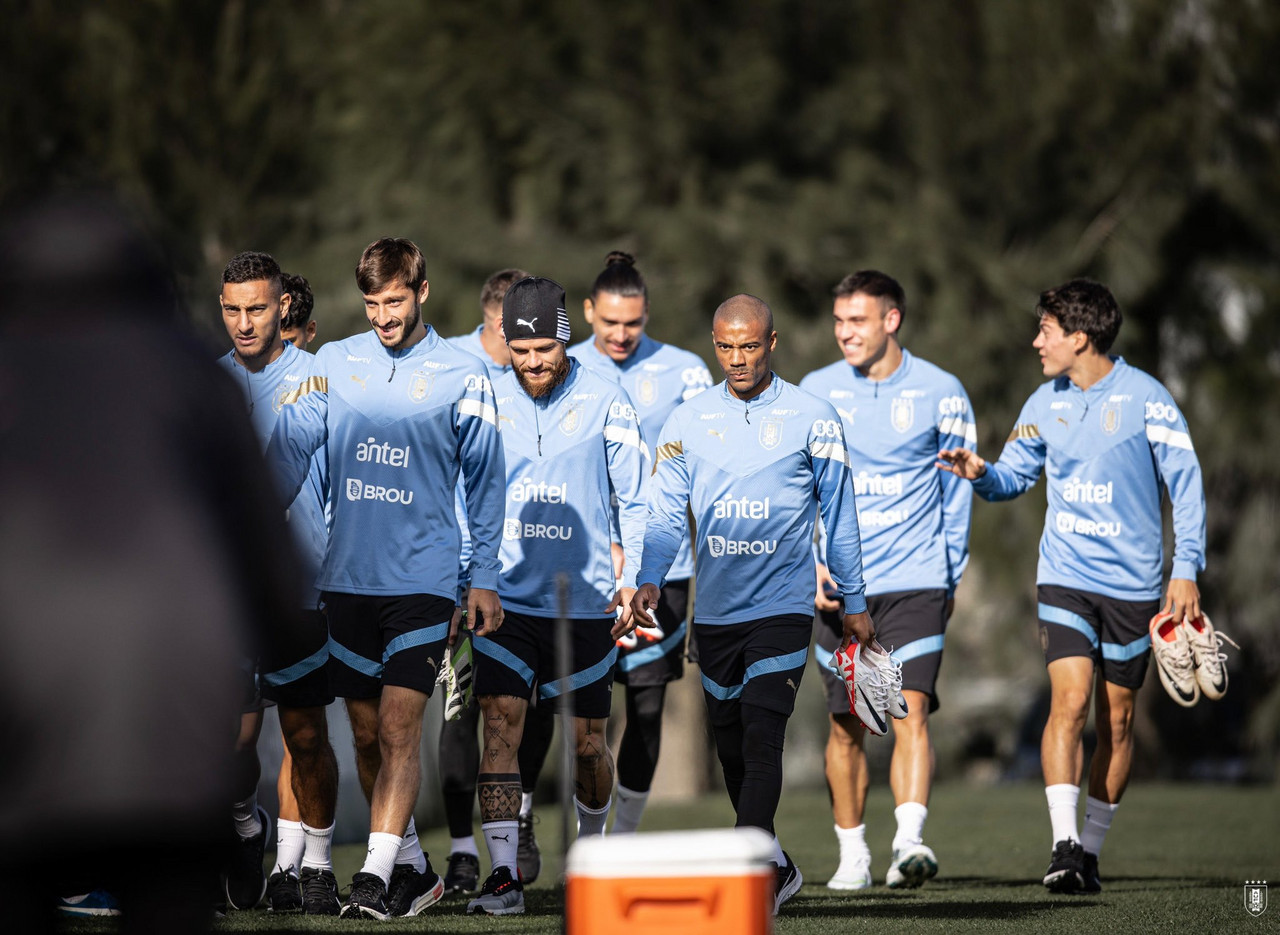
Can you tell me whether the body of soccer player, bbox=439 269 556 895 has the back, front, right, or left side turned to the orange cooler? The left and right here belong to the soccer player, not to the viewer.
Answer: front

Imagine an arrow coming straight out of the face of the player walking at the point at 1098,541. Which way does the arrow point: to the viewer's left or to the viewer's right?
to the viewer's left

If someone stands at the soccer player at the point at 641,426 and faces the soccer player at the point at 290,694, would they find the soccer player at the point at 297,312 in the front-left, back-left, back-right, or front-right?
front-right

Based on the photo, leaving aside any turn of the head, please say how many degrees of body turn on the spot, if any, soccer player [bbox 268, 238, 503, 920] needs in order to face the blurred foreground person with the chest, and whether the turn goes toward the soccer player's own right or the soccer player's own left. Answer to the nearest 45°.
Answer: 0° — they already face them

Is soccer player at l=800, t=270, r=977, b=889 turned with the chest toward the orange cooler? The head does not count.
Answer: yes

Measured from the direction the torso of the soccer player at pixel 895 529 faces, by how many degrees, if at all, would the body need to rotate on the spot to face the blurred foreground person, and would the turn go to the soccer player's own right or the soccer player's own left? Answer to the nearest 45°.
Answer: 0° — they already face them

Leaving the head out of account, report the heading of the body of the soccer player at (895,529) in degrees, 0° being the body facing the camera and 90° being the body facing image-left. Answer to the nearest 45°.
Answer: approximately 0°

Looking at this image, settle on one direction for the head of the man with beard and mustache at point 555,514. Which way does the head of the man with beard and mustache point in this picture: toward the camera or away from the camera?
toward the camera

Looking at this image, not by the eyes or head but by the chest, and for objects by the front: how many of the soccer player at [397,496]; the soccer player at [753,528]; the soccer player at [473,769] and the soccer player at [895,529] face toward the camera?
4

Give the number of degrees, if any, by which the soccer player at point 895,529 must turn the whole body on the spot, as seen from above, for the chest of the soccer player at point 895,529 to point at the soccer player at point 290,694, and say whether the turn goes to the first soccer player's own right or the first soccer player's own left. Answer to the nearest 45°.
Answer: approximately 45° to the first soccer player's own right

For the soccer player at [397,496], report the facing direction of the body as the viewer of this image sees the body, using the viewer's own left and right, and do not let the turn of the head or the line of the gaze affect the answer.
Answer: facing the viewer

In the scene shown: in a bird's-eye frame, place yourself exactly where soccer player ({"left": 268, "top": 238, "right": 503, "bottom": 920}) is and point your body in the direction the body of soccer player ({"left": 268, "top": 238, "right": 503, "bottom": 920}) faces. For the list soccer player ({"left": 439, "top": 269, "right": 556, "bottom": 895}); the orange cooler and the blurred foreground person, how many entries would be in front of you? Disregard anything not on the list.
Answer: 2

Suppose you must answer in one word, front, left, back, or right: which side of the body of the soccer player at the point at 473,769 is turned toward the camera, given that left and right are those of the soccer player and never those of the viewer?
front
